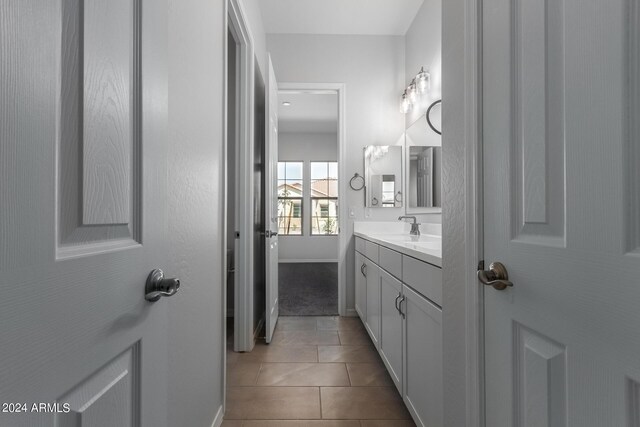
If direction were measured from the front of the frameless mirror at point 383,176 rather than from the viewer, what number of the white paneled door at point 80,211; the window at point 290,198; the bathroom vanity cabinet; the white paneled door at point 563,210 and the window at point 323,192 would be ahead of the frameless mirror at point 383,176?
3

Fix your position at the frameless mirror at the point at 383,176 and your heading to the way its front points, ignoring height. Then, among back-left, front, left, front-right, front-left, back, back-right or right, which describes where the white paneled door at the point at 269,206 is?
front-right

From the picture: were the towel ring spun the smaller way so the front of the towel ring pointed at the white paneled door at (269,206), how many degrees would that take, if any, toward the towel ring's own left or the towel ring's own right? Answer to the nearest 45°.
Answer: approximately 45° to the towel ring's own right

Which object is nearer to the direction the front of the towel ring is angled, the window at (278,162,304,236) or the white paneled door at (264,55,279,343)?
the white paneled door
